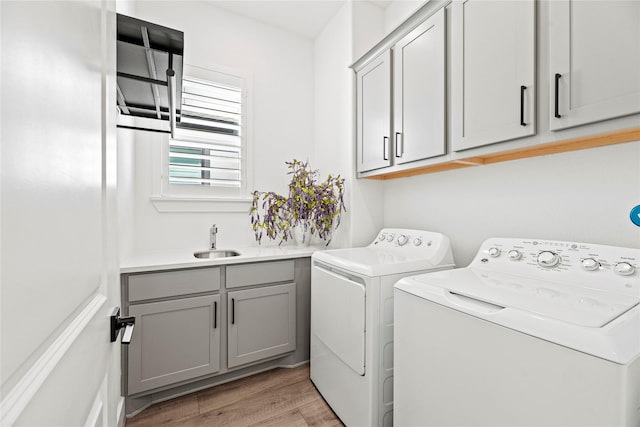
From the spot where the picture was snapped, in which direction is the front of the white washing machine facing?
facing the viewer and to the left of the viewer

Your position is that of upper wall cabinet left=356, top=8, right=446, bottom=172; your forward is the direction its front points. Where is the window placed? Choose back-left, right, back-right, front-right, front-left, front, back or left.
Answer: front-right

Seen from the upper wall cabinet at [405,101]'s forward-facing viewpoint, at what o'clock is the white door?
The white door is roughly at 11 o'clock from the upper wall cabinet.

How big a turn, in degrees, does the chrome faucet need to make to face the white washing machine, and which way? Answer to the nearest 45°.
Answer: approximately 45° to its left

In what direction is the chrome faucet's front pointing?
toward the camera

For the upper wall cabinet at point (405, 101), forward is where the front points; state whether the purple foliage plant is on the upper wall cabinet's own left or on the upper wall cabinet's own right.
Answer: on the upper wall cabinet's own right

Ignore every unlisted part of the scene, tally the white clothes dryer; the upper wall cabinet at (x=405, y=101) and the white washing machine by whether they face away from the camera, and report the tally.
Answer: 0

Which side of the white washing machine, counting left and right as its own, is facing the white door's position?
front

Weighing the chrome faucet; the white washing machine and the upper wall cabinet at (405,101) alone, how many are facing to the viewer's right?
0
